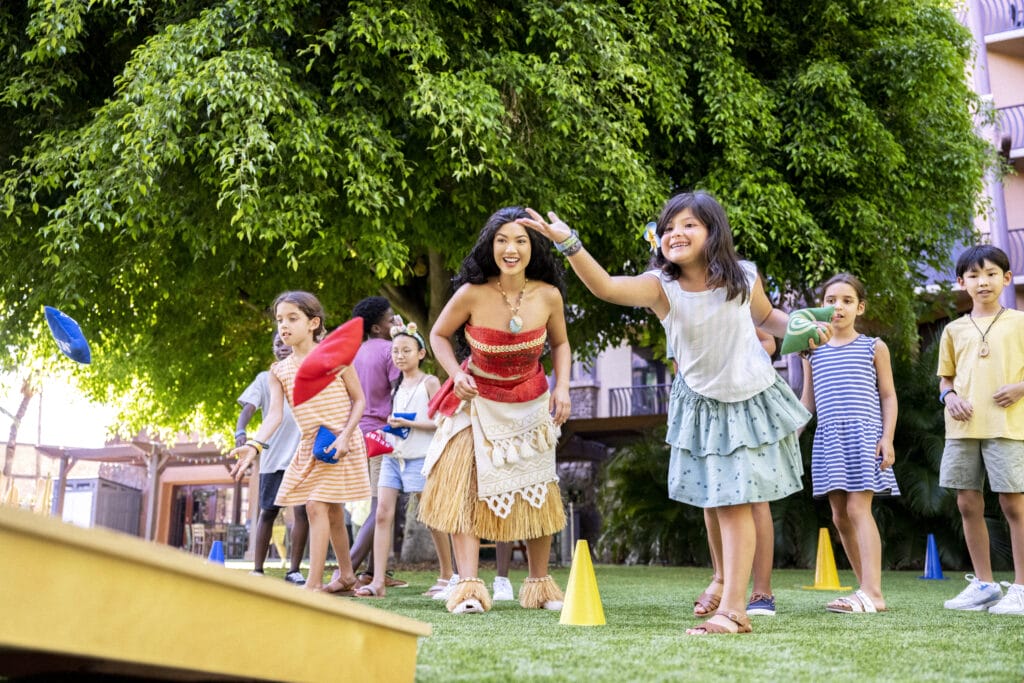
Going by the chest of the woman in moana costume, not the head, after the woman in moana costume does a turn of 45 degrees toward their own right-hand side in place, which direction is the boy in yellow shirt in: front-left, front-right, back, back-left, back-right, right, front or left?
back-left

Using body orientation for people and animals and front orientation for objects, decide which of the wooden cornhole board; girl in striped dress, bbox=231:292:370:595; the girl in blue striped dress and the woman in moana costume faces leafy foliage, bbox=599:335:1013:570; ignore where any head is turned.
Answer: the wooden cornhole board

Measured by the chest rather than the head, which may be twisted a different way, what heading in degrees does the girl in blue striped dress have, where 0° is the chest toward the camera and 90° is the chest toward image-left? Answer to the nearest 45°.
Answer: approximately 45°

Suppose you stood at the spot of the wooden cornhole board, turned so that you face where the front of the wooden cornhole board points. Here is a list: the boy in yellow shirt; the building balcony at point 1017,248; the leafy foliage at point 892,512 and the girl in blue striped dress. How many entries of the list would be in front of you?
4

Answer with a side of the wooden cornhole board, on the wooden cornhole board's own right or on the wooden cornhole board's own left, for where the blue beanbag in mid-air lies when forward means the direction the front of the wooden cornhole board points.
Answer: on the wooden cornhole board's own left

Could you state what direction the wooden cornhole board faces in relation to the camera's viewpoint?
facing away from the viewer and to the right of the viewer

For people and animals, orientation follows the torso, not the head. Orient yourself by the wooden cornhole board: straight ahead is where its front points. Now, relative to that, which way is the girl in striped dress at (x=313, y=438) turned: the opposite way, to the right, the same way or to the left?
the opposite way

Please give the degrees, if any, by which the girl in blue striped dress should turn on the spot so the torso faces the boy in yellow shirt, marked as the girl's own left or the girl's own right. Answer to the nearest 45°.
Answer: approximately 135° to the girl's own left

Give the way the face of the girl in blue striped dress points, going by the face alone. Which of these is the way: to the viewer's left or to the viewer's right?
to the viewer's left

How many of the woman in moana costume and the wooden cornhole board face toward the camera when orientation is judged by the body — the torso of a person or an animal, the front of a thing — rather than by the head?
1

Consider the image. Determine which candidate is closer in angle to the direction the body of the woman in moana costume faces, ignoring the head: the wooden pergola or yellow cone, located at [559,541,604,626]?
the yellow cone

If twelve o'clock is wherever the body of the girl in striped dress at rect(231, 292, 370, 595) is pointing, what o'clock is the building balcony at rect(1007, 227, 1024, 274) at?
The building balcony is roughly at 6 o'clock from the girl in striped dress.

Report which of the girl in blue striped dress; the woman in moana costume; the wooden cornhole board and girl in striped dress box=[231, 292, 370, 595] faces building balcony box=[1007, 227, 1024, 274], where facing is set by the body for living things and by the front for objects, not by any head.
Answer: the wooden cornhole board

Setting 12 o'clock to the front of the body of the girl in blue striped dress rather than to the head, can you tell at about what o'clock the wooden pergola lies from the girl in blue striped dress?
The wooden pergola is roughly at 3 o'clock from the girl in blue striped dress.
